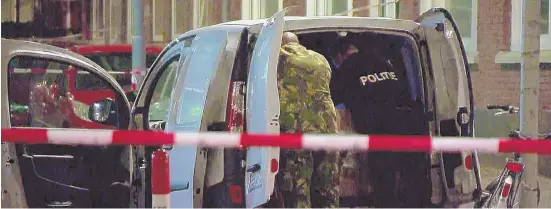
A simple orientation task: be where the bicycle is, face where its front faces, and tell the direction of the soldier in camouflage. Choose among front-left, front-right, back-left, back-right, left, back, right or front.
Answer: back-left

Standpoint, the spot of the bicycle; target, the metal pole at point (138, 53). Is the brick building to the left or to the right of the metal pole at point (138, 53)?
right

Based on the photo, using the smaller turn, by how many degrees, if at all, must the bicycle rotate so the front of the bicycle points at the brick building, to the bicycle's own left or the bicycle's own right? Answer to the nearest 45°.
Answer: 0° — it already faces it

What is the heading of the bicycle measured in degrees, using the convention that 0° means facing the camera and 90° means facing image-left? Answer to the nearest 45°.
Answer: approximately 180°

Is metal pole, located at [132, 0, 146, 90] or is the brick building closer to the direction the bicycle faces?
the brick building
